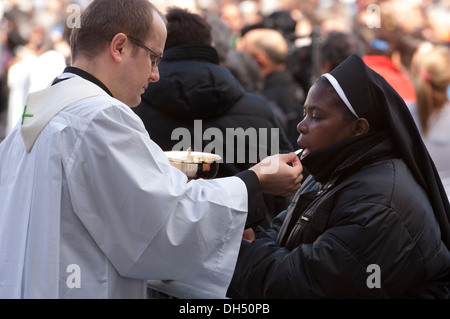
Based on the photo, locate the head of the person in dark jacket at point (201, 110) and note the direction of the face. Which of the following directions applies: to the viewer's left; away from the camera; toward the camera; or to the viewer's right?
away from the camera

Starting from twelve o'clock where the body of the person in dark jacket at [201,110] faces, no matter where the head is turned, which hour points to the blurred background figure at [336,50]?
The blurred background figure is roughly at 1 o'clock from the person in dark jacket.

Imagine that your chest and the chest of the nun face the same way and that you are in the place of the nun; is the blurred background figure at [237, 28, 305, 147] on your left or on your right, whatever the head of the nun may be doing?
on your right

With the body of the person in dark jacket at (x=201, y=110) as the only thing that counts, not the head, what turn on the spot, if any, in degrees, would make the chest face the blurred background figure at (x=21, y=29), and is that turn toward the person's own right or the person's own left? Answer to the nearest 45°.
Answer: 0° — they already face them

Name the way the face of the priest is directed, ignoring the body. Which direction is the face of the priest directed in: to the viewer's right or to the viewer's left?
to the viewer's right

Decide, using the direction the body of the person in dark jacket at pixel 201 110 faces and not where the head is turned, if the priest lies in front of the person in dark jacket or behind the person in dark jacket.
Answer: behind

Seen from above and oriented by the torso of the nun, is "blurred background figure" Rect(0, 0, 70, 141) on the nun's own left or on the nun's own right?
on the nun's own right

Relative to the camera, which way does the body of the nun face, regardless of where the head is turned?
to the viewer's left

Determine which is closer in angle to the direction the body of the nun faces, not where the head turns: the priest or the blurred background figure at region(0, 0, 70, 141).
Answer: the priest

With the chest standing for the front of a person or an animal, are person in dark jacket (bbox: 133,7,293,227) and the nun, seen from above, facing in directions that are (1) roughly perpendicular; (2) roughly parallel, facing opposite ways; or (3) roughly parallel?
roughly perpendicular

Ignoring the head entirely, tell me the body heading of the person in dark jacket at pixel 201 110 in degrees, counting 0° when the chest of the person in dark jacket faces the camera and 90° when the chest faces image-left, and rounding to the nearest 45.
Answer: approximately 180°

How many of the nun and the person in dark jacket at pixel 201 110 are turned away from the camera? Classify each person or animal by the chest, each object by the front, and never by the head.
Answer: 1
